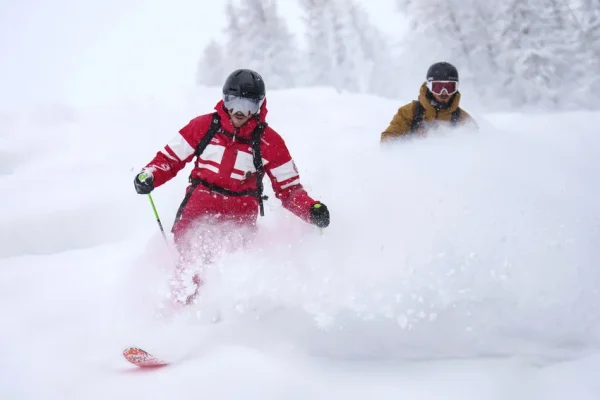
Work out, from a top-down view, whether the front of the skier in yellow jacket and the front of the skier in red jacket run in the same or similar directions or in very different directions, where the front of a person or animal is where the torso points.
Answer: same or similar directions

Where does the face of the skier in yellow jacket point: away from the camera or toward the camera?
toward the camera

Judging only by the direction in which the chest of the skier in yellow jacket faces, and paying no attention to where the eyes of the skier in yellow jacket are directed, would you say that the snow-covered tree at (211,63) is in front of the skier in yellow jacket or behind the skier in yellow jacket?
behind

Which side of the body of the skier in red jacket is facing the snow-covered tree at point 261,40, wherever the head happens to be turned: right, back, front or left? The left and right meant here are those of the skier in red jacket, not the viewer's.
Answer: back

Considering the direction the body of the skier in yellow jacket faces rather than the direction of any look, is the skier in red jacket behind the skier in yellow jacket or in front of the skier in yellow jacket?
in front

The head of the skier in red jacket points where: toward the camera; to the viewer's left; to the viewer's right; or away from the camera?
toward the camera

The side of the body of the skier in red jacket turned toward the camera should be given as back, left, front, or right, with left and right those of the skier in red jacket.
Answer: front

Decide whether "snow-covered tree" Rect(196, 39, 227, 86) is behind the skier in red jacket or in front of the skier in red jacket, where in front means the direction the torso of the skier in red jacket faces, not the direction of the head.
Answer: behind

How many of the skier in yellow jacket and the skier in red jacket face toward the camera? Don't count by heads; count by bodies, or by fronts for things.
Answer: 2

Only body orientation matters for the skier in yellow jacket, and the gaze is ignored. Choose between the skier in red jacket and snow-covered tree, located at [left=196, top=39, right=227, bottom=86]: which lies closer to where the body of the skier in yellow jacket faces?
the skier in red jacket

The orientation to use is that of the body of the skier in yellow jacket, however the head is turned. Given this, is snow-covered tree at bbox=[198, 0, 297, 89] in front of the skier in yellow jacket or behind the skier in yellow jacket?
behind
